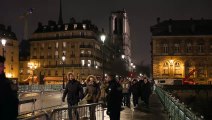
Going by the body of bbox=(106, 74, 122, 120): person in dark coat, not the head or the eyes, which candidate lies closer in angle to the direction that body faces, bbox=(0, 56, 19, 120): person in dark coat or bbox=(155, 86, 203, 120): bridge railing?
the person in dark coat

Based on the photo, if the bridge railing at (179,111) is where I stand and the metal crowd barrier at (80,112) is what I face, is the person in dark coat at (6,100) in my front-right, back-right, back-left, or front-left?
front-left
